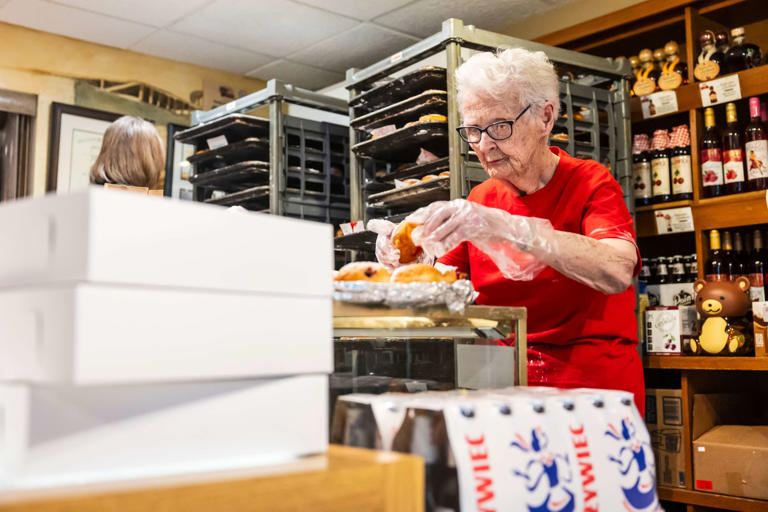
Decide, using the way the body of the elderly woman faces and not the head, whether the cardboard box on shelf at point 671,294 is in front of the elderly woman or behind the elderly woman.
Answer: behind

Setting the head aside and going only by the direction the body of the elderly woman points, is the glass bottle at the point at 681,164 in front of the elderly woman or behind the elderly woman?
behind

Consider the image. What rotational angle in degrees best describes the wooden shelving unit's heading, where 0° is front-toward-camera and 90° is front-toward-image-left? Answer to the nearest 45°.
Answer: approximately 45°

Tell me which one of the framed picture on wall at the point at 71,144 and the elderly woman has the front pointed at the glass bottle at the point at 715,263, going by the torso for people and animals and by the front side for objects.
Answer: the framed picture on wall

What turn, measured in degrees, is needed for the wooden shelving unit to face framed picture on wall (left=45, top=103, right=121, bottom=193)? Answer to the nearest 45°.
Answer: approximately 45° to its right

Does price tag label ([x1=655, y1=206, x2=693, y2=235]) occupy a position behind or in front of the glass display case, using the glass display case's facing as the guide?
behind

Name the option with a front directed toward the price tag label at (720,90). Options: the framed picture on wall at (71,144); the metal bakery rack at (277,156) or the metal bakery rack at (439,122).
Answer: the framed picture on wall

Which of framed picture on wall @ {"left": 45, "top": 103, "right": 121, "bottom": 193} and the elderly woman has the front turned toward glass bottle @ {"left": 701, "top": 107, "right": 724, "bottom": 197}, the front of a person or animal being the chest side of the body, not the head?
the framed picture on wall

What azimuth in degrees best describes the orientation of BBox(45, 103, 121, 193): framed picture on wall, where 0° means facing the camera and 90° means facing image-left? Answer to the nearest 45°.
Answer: approximately 315°

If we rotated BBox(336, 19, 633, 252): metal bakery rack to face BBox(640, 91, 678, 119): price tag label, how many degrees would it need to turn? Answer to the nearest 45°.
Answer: approximately 135° to its left

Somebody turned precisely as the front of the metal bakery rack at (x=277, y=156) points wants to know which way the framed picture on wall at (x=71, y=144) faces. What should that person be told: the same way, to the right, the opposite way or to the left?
to the left

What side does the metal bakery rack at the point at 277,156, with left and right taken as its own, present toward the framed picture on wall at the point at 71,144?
right

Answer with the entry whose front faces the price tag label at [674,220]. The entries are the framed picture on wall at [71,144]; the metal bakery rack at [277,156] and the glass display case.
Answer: the framed picture on wall

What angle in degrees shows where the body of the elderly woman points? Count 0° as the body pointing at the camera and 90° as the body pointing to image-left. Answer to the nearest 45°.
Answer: approximately 45°
